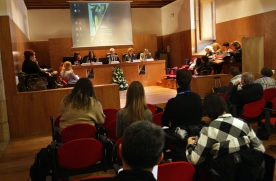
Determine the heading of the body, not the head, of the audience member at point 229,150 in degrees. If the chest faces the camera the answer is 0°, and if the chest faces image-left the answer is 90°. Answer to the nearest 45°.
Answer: approximately 135°

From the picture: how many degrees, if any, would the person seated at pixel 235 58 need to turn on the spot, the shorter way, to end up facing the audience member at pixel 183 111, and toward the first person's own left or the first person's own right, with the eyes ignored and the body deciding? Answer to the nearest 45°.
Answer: approximately 90° to the first person's own left

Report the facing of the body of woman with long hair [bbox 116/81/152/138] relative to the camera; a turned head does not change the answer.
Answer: away from the camera

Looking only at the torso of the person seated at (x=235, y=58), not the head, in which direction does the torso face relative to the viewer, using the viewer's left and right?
facing to the left of the viewer

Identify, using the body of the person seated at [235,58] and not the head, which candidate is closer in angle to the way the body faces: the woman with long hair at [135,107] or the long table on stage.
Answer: the long table on stage

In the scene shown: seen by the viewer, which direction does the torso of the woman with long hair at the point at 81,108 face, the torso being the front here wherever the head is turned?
away from the camera
